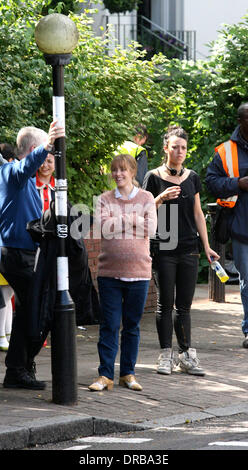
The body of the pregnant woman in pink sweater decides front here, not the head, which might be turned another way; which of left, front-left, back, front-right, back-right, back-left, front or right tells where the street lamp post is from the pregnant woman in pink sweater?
front-right

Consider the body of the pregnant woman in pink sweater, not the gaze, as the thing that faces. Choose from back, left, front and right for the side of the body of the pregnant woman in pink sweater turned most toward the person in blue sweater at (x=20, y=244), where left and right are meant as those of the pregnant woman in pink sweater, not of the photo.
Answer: right

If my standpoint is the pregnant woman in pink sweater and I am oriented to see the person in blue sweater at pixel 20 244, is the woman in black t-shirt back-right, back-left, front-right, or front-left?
back-right

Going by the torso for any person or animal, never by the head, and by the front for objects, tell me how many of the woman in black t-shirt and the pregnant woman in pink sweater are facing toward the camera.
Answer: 2

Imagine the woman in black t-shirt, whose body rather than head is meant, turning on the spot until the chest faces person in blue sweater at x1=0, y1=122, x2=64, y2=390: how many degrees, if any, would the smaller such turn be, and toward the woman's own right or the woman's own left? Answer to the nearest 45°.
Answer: approximately 45° to the woman's own right

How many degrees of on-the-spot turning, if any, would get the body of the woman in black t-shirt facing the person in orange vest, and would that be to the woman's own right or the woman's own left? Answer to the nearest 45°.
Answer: approximately 135° to the woman's own left

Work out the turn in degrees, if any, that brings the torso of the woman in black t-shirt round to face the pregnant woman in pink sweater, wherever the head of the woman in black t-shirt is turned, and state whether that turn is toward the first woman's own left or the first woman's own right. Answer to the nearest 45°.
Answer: approximately 45° to the first woman's own right

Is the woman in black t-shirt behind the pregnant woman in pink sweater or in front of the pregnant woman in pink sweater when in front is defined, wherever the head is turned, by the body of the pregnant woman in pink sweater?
behind

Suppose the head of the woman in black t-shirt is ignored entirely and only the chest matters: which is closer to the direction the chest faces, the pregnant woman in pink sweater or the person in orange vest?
the pregnant woman in pink sweater

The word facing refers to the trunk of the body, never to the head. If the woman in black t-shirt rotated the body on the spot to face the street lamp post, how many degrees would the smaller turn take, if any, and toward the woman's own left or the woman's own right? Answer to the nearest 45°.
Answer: approximately 45° to the woman's own right
